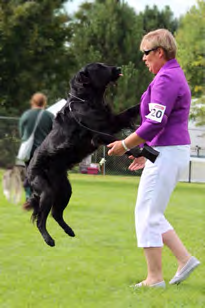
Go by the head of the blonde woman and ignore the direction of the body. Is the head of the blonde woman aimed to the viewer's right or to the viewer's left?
to the viewer's left

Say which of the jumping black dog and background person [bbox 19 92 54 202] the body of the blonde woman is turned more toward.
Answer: the jumping black dog

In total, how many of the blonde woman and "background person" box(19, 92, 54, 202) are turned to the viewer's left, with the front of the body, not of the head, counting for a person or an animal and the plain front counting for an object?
1

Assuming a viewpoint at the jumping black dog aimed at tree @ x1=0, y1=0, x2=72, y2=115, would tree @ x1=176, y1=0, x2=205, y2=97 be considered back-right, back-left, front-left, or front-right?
front-right

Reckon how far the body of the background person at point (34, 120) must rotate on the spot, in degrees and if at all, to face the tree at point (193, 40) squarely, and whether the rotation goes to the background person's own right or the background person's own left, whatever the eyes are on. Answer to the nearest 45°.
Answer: approximately 45° to the background person's own right

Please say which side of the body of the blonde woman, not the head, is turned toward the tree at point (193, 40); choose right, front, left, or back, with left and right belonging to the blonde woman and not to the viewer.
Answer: right

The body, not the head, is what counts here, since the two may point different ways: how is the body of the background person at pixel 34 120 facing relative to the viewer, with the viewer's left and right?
facing away from the viewer

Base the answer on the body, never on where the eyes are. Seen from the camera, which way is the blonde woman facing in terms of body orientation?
to the viewer's left

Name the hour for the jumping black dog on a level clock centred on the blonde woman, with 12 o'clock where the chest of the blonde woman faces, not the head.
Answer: The jumping black dog is roughly at 12 o'clock from the blonde woman.

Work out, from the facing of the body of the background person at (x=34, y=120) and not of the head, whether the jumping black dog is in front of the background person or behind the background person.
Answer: behind

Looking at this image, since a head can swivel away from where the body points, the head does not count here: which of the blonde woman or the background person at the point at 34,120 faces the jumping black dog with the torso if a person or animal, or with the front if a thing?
the blonde woman

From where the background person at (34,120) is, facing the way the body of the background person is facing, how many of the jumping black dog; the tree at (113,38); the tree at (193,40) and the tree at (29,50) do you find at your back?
1

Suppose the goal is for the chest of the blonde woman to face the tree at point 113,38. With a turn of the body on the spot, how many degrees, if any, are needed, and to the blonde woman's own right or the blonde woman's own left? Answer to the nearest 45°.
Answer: approximately 90° to the blonde woman's own right

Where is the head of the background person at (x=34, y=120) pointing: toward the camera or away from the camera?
away from the camera

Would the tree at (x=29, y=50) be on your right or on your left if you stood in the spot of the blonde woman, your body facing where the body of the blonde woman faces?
on your right

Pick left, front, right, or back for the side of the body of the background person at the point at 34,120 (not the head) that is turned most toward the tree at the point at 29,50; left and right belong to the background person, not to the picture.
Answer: front

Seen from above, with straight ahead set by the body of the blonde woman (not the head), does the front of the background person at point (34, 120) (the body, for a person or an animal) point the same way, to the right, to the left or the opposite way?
to the right
